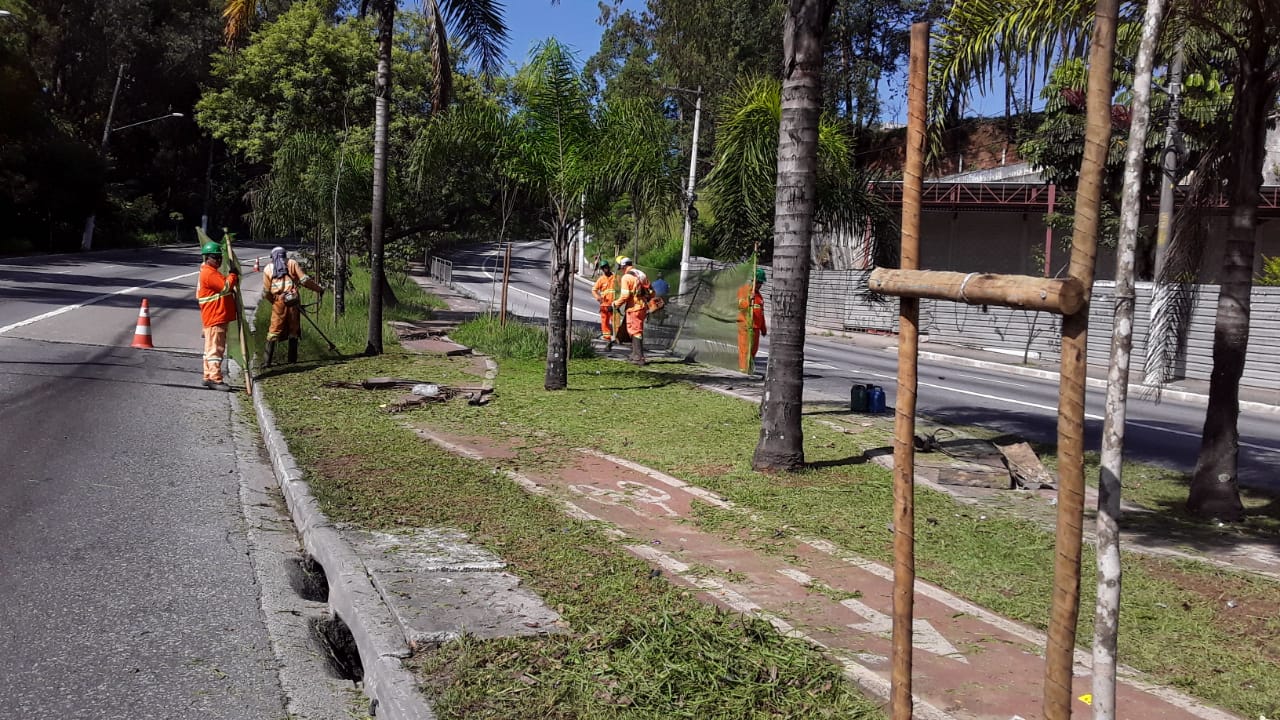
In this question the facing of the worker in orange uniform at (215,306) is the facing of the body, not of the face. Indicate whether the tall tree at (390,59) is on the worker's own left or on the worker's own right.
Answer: on the worker's own left

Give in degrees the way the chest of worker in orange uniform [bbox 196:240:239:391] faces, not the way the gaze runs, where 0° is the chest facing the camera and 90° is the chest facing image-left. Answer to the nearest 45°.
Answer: approximately 270°

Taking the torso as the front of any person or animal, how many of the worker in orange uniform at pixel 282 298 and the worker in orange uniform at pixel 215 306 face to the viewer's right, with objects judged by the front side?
1
